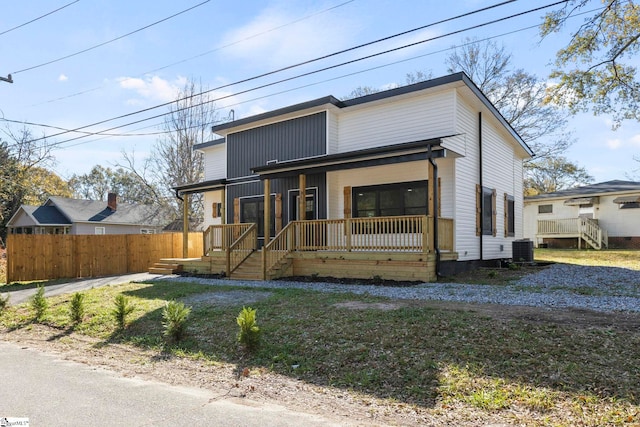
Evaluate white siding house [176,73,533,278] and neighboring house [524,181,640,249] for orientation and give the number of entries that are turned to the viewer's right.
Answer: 0

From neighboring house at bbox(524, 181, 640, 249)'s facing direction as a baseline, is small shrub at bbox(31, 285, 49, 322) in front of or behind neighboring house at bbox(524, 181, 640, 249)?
in front

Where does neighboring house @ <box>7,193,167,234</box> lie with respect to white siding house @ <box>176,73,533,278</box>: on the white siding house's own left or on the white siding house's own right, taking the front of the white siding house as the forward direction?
on the white siding house's own right

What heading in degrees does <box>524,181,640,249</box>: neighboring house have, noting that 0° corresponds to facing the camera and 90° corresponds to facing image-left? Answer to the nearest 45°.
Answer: approximately 0°

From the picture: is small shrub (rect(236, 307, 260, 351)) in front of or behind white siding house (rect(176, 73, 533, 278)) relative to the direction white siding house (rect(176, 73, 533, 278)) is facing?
in front

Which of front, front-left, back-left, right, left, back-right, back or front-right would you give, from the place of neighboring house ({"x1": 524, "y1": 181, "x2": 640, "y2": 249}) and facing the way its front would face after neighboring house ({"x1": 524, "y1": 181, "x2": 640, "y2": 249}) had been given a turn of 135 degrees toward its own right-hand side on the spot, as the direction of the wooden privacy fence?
left

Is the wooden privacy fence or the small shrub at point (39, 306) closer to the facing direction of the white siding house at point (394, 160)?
the small shrub

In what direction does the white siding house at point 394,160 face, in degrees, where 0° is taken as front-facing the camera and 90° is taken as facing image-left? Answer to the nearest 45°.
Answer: approximately 45°

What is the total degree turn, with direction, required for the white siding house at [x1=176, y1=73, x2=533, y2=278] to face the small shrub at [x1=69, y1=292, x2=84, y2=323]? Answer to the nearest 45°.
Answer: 0° — it already faces it

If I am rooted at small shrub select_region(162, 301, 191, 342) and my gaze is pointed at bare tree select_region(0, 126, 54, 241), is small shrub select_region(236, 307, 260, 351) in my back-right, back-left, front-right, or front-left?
back-right
